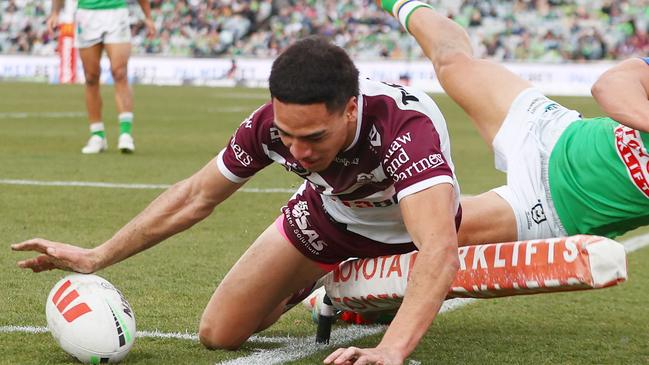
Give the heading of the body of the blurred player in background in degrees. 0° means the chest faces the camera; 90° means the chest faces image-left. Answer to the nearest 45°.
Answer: approximately 0°

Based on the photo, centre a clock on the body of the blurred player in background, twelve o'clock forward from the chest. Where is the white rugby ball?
The white rugby ball is roughly at 12 o'clock from the blurred player in background.
